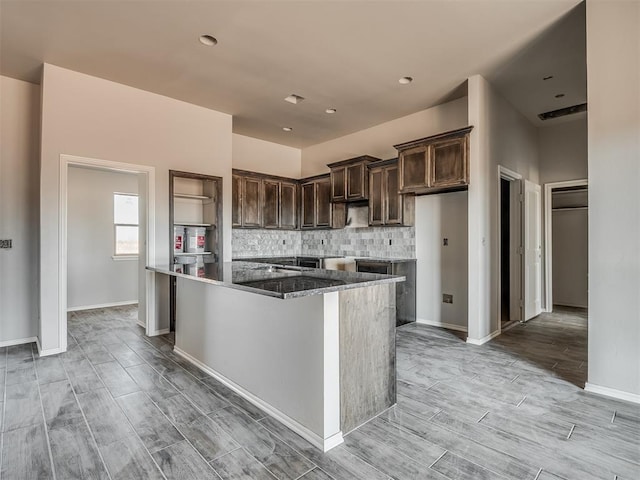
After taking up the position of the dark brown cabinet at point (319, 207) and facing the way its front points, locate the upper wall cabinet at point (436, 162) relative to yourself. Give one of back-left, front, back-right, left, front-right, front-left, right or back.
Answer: left

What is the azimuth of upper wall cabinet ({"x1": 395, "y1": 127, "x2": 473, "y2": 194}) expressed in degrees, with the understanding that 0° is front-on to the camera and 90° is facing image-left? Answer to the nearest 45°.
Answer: approximately 45°

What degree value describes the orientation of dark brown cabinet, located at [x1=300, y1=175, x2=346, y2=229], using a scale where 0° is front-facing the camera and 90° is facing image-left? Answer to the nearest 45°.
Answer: approximately 45°

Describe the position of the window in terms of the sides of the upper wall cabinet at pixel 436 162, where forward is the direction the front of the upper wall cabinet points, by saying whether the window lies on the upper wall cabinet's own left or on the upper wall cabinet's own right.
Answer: on the upper wall cabinet's own right

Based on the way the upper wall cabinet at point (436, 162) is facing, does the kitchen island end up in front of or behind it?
in front

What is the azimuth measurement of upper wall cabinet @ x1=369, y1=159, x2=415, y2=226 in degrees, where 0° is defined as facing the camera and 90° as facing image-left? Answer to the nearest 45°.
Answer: approximately 45°

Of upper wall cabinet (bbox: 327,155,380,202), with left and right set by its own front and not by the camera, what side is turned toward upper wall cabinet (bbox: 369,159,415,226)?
left

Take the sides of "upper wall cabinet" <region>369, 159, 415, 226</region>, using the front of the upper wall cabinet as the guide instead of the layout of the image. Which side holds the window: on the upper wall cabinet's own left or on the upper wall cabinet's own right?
on the upper wall cabinet's own right
